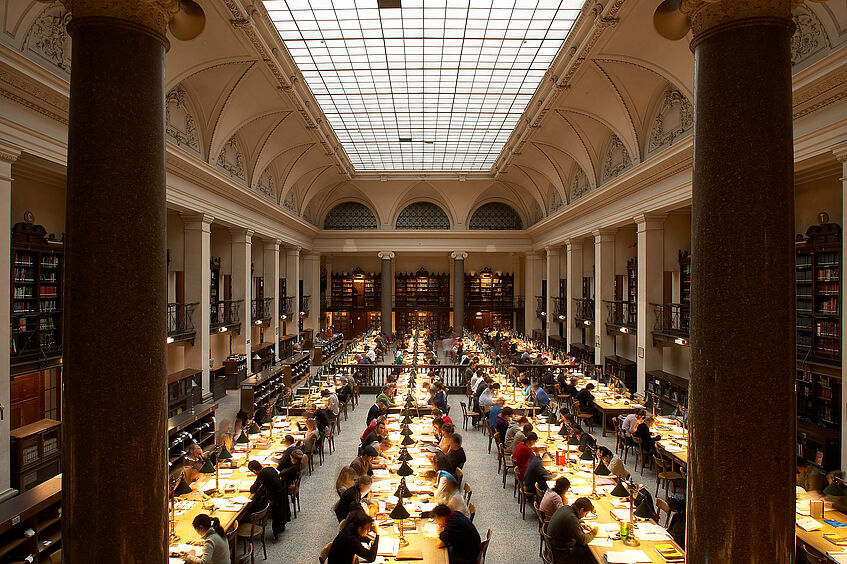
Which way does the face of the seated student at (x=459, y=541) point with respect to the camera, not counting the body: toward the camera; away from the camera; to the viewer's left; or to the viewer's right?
to the viewer's left

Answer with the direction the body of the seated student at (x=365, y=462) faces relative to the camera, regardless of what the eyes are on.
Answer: to the viewer's right

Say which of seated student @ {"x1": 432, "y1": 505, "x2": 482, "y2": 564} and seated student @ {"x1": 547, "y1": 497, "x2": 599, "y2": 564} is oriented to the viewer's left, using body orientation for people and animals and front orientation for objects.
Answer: seated student @ {"x1": 432, "y1": 505, "x2": 482, "y2": 564}

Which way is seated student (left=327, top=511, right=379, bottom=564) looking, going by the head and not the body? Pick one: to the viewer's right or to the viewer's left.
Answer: to the viewer's right

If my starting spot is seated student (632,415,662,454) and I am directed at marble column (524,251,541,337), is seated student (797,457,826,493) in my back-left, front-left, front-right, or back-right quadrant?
back-right

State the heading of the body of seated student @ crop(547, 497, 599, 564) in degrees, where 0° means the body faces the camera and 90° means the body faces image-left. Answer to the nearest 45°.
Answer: approximately 270°

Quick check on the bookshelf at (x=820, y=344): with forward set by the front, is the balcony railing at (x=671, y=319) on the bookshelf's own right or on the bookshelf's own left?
on the bookshelf's own right

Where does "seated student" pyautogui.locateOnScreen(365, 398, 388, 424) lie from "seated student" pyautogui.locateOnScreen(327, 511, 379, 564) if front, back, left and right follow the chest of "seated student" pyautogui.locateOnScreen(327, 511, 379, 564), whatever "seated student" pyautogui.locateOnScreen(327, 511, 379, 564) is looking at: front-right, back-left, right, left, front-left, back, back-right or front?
left

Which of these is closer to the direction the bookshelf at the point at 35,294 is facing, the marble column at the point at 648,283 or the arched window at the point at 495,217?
the marble column

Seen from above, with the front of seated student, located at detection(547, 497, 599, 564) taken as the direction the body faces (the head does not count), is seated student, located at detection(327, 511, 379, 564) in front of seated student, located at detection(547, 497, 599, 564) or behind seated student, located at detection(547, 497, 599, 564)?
behind

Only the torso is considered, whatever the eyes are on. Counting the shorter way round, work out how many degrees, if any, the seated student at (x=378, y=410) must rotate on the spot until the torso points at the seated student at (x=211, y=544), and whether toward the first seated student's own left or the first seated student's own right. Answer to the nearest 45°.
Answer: approximately 90° to the first seated student's own right

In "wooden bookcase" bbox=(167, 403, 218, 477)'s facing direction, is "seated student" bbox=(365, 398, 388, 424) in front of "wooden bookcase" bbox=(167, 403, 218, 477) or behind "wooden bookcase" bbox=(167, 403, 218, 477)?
in front

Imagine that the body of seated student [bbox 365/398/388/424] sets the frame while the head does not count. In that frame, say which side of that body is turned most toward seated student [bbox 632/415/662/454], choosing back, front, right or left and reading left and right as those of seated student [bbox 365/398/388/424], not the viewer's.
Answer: front

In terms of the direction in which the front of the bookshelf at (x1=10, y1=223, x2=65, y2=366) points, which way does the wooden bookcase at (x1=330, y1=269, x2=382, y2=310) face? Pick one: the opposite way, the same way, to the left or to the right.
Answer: to the right

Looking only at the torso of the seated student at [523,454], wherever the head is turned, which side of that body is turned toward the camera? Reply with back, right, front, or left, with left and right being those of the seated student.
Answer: right
